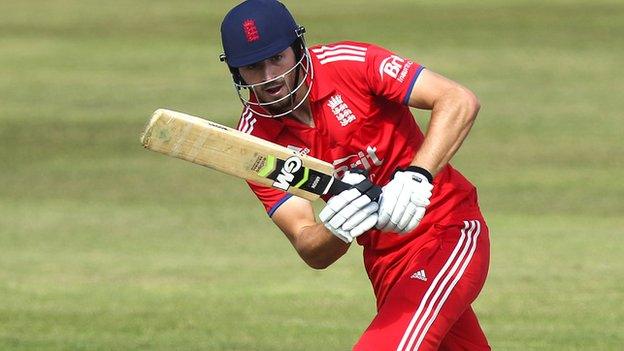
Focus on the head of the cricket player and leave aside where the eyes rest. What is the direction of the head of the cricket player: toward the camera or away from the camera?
toward the camera

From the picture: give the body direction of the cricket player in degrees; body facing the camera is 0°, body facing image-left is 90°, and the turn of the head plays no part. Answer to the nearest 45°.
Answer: approximately 45°
